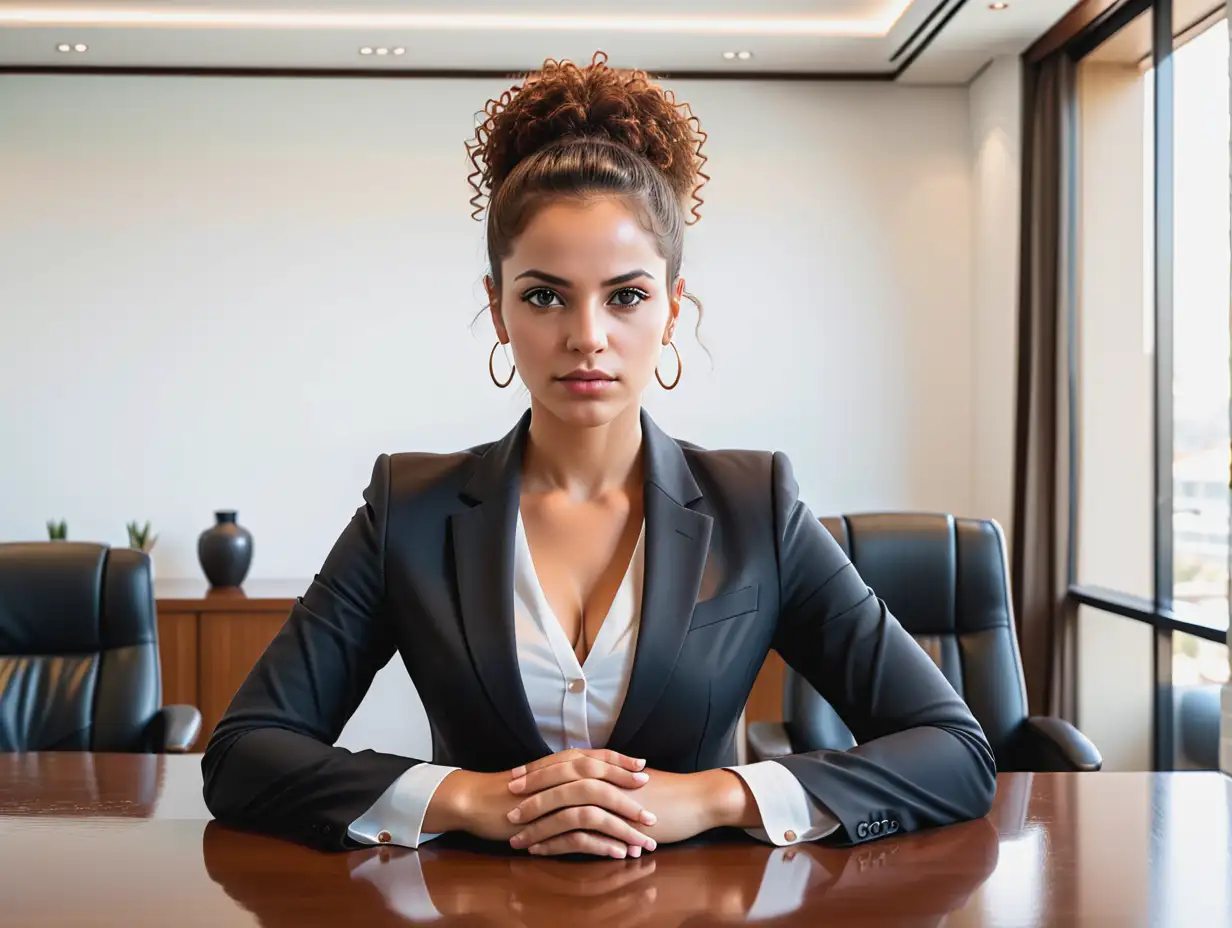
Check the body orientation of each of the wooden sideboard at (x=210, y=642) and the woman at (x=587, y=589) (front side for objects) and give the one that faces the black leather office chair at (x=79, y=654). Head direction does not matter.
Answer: the wooden sideboard

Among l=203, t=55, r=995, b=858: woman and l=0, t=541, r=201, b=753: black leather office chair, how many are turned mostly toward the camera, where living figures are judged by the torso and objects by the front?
2

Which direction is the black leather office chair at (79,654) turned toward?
toward the camera

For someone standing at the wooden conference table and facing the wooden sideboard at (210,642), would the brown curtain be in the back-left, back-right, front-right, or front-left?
front-right

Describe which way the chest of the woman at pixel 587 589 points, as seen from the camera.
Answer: toward the camera

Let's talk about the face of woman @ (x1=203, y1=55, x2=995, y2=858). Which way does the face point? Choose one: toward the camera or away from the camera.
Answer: toward the camera

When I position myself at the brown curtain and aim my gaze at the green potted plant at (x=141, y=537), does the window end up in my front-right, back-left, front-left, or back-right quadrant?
back-left

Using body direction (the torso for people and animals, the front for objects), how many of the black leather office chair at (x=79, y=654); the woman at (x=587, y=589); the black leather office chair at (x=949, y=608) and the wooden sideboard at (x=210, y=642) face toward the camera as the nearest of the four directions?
4

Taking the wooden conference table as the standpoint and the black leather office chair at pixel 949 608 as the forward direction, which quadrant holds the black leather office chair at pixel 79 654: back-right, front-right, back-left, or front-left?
front-left

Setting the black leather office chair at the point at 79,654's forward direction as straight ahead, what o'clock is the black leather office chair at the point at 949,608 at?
the black leather office chair at the point at 949,608 is roughly at 10 o'clock from the black leather office chair at the point at 79,654.

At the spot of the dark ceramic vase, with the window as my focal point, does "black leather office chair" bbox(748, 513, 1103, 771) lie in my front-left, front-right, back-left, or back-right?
front-right

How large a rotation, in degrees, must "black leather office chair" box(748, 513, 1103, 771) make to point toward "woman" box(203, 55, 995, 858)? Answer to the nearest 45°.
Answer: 0° — it already faces them

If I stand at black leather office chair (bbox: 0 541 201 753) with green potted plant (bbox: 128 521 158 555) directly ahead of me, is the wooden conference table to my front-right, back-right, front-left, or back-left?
back-right

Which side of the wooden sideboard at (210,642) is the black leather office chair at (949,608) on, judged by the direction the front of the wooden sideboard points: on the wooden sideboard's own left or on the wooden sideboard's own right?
on the wooden sideboard's own left
